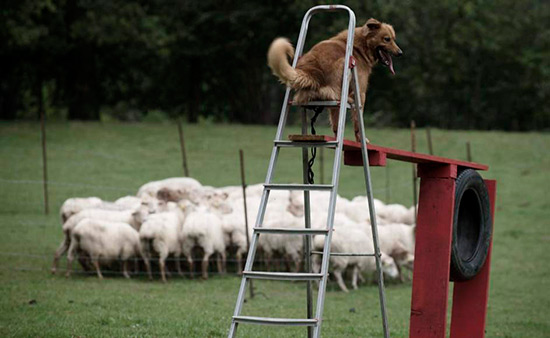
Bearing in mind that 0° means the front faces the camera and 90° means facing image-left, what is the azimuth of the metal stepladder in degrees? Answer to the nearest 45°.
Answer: approximately 45°

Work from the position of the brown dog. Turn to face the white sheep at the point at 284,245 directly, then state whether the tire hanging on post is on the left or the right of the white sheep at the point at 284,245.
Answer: right

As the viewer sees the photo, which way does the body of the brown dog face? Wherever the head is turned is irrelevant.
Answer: to the viewer's right

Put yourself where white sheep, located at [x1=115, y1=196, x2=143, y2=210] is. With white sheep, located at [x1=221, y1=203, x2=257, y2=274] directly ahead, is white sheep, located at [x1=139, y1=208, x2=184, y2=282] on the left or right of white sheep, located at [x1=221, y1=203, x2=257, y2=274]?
right

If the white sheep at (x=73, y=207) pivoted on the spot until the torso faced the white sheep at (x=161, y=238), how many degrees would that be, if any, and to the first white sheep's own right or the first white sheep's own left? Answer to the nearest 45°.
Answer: approximately 45° to the first white sheep's own right

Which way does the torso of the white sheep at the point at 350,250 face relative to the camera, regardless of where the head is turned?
to the viewer's right
